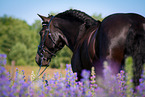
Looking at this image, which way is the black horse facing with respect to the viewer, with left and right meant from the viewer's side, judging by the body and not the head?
facing away from the viewer and to the left of the viewer
